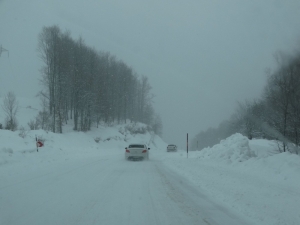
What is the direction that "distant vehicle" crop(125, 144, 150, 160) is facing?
away from the camera
